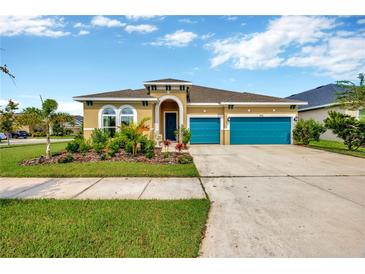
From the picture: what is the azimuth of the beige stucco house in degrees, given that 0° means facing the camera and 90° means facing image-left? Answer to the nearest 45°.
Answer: approximately 0°

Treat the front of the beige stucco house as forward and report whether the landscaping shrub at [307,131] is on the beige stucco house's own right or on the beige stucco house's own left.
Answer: on the beige stucco house's own left

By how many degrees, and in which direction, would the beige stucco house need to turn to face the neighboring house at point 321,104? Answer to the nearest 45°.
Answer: approximately 135° to its left
